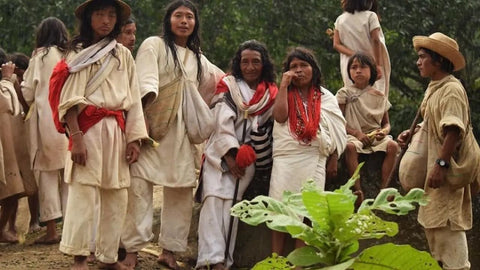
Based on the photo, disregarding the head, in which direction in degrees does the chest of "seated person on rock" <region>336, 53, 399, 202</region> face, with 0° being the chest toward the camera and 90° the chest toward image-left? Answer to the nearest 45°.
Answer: approximately 0°

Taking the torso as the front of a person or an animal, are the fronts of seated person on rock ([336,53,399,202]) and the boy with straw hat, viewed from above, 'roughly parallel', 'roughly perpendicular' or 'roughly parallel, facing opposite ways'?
roughly perpendicular

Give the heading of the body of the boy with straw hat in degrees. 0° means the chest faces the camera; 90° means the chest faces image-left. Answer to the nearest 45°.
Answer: approximately 90°

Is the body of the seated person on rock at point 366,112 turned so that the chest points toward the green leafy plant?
yes

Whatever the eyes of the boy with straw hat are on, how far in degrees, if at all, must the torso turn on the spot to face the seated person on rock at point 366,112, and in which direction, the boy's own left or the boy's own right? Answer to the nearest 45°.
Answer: approximately 45° to the boy's own right

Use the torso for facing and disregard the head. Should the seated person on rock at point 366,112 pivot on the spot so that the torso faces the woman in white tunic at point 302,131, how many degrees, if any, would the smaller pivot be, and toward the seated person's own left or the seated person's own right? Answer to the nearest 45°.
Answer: approximately 45° to the seated person's own right
